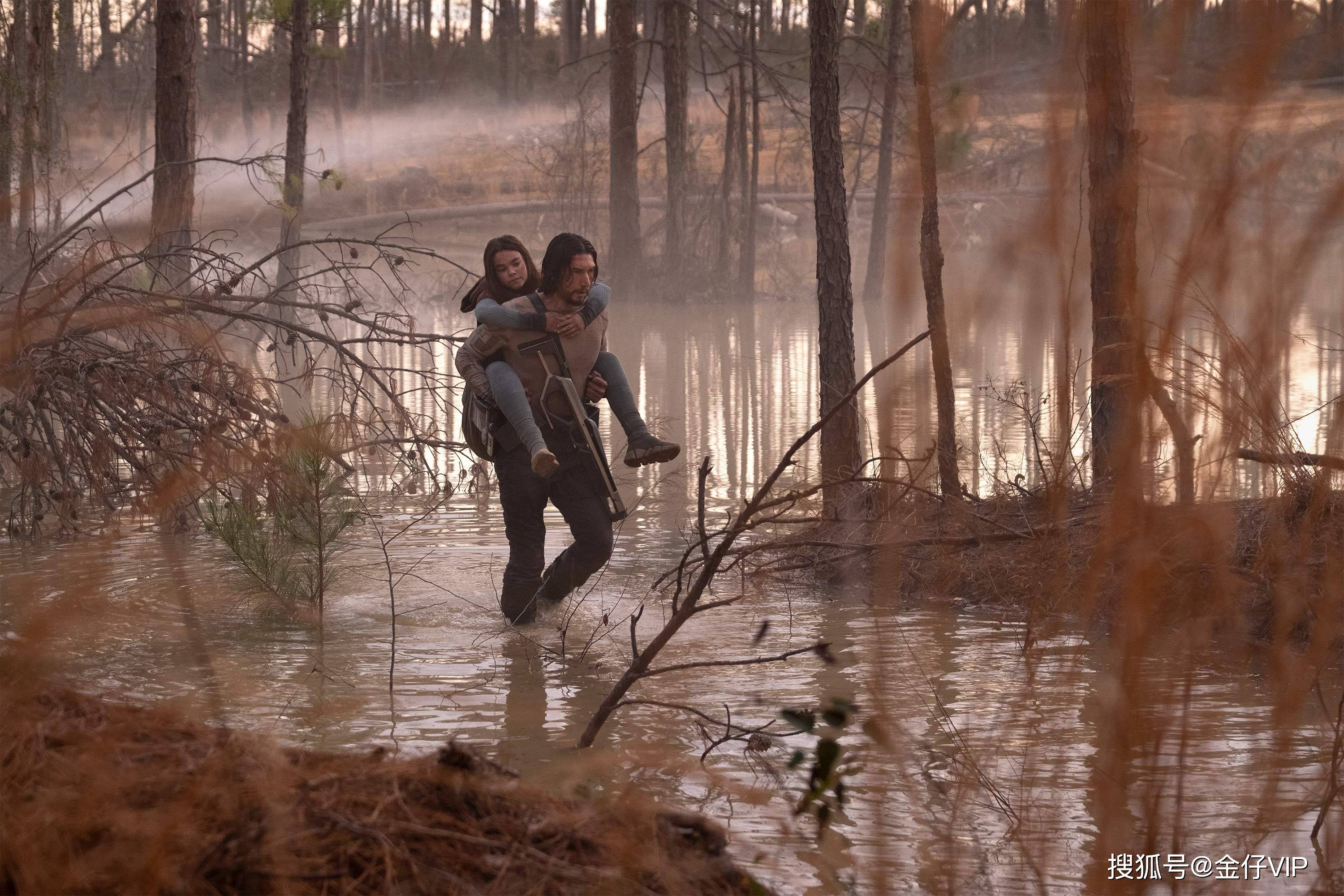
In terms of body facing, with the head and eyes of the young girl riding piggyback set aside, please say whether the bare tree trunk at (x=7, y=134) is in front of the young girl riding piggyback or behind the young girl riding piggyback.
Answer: behind

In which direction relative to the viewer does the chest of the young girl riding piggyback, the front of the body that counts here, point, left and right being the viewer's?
facing the viewer and to the right of the viewer

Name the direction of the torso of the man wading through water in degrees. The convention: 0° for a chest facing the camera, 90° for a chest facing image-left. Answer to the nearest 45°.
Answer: approximately 315°

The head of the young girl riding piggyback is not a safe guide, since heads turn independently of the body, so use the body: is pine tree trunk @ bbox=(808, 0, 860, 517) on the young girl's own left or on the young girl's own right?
on the young girl's own left

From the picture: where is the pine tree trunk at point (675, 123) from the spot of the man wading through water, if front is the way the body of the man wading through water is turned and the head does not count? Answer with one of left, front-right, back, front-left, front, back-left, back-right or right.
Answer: back-left

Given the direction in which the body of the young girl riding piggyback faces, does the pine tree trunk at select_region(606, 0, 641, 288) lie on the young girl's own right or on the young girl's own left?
on the young girl's own left

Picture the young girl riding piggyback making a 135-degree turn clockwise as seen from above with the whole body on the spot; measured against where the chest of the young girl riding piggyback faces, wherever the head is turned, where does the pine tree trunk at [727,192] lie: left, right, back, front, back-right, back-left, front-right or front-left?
right

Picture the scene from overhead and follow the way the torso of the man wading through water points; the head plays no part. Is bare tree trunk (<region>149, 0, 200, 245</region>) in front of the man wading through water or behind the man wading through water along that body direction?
behind

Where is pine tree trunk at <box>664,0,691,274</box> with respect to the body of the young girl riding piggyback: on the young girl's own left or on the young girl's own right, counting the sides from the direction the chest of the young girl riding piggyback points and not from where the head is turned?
on the young girl's own left
